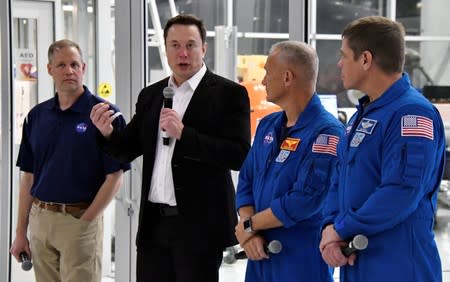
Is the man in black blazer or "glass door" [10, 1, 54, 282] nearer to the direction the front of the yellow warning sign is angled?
the man in black blazer

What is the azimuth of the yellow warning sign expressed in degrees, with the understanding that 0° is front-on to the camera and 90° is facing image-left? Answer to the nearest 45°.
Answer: approximately 0°

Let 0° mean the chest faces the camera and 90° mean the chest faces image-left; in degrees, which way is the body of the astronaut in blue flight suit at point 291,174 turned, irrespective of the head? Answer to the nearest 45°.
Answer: approximately 45°

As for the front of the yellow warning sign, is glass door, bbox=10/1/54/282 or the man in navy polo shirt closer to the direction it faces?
the man in navy polo shirt

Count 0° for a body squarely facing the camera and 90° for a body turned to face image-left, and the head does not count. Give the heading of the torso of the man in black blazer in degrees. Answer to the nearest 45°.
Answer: approximately 45°

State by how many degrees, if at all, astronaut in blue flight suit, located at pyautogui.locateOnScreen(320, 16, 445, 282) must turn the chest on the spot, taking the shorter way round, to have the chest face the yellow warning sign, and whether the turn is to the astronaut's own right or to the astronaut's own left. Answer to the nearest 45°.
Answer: approximately 90° to the astronaut's own right

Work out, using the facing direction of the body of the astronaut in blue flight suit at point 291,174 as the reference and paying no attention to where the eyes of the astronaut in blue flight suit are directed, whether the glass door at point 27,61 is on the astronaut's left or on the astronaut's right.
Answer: on the astronaut's right
